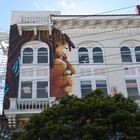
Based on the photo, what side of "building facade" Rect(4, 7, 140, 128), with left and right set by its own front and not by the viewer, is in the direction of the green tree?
front

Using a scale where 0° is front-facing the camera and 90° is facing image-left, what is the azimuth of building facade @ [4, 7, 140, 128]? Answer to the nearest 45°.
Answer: approximately 0°
